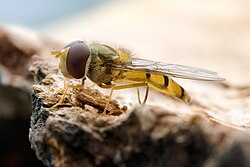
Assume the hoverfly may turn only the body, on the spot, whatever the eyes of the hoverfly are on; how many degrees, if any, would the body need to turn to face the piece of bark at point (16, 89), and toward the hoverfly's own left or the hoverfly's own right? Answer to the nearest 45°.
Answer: approximately 45° to the hoverfly's own right

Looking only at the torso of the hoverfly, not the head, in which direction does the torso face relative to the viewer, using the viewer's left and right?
facing to the left of the viewer
